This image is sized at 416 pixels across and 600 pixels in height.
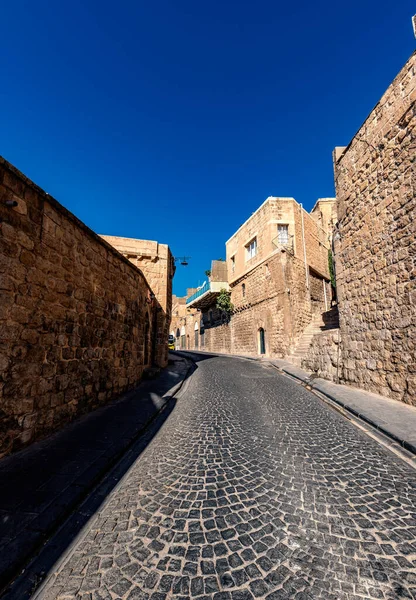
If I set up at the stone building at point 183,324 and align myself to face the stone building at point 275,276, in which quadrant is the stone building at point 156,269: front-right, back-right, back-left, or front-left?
front-right

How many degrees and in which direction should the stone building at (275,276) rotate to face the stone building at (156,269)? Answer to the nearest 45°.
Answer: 0° — it already faces it

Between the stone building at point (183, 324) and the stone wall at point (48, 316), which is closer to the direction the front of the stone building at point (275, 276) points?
the stone wall

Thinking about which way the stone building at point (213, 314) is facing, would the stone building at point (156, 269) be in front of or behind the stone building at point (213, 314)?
in front

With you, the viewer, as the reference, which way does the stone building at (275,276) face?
facing the viewer and to the left of the viewer

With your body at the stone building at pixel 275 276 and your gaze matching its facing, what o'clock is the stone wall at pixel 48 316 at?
The stone wall is roughly at 11 o'clock from the stone building.

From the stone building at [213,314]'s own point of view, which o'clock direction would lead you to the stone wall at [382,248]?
The stone wall is roughly at 10 o'clock from the stone building.
